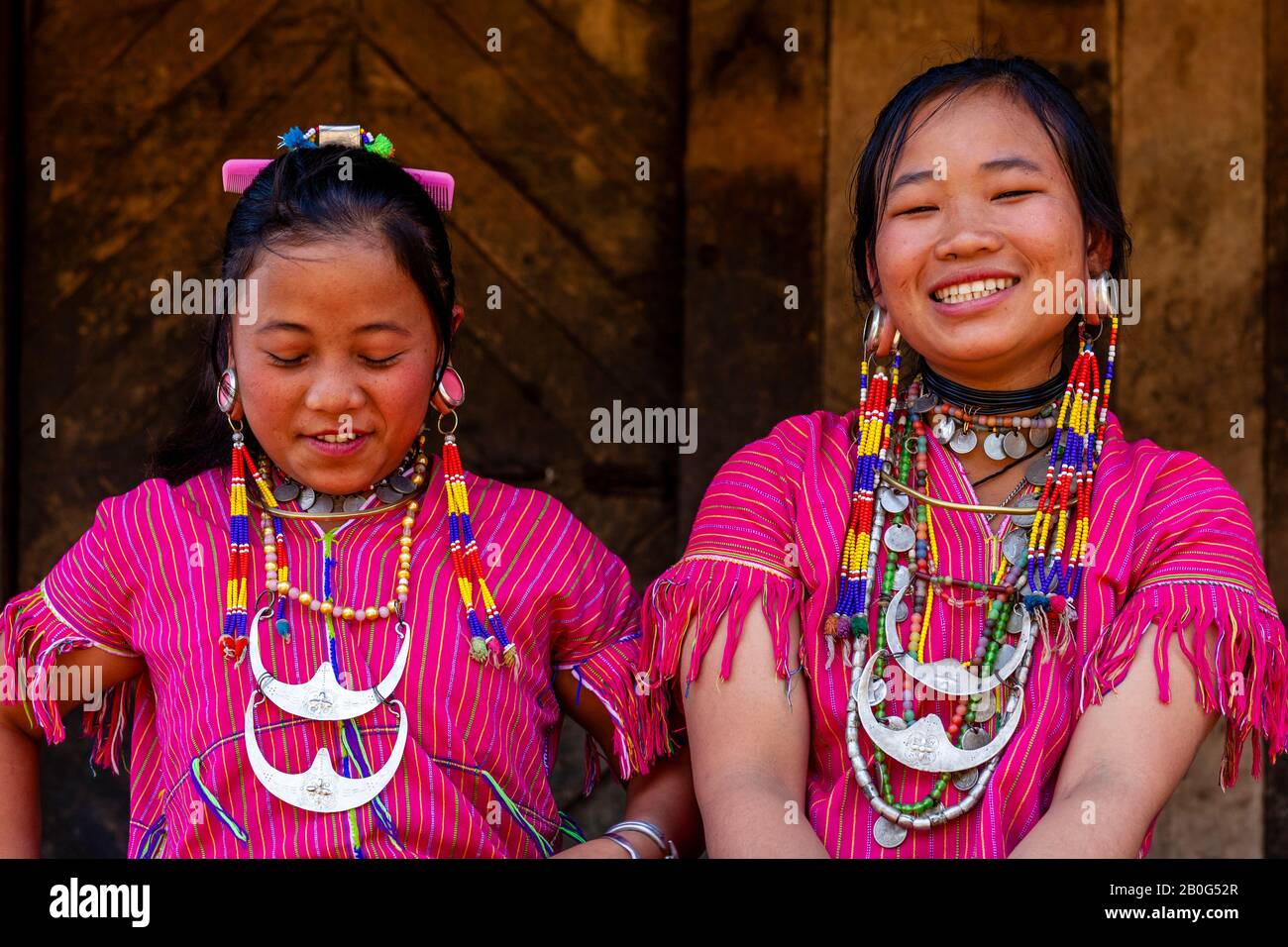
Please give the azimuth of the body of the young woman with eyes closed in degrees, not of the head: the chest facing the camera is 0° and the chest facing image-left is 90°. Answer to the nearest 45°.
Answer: approximately 0°

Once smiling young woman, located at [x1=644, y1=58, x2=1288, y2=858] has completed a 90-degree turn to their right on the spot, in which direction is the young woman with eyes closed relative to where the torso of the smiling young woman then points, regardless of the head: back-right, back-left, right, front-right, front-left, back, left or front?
front
